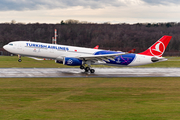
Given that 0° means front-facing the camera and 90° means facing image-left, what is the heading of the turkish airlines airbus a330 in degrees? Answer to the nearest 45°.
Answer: approximately 90°
